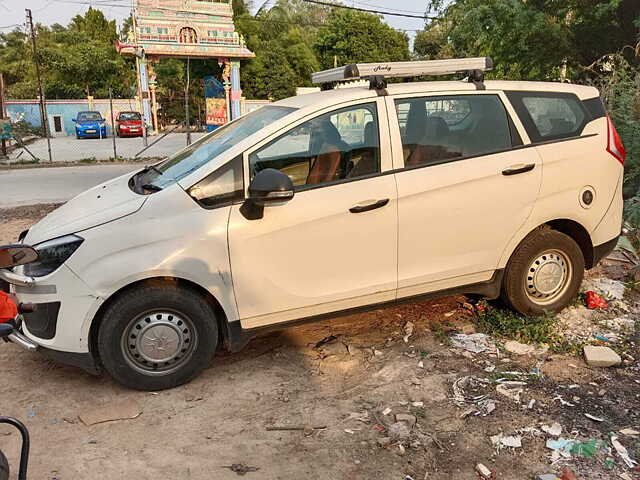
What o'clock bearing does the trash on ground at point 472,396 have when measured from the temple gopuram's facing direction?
The trash on ground is roughly at 12 o'clock from the temple gopuram.

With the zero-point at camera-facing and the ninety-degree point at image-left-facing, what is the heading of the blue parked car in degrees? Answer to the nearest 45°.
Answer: approximately 0°

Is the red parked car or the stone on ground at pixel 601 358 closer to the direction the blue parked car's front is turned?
the stone on ground

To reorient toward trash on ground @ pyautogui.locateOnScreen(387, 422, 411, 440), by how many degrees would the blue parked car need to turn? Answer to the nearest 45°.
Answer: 0° — it already faces it

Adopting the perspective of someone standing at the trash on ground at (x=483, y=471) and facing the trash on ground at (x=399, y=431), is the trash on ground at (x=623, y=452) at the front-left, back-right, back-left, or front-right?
back-right

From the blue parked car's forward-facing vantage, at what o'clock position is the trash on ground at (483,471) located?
The trash on ground is roughly at 12 o'clock from the blue parked car.

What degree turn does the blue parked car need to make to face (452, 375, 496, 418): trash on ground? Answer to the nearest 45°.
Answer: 0° — it already faces it

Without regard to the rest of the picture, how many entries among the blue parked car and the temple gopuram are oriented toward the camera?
2

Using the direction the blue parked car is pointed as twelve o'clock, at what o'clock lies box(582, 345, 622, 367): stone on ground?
The stone on ground is roughly at 12 o'clock from the blue parked car.
